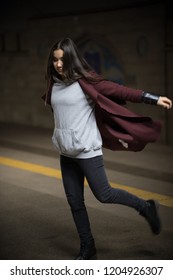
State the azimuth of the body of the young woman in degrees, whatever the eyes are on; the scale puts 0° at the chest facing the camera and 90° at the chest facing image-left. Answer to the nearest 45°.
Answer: approximately 45°
